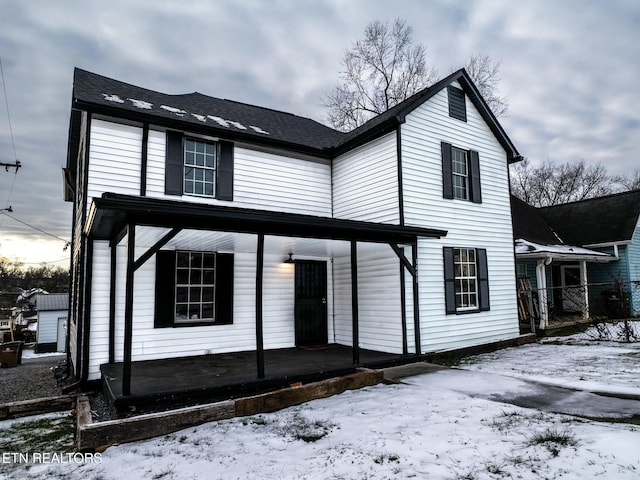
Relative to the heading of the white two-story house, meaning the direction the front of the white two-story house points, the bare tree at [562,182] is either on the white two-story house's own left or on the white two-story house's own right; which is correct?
on the white two-story house's own left

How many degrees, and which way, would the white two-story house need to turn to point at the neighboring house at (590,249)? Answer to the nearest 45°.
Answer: approximately 90° to its left

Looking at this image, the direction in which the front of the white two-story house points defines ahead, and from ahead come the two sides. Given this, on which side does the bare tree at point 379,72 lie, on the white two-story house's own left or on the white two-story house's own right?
on the white two-story house's own left

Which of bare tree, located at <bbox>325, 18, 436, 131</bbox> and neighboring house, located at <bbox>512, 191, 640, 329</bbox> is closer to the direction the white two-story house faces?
the neighboring house

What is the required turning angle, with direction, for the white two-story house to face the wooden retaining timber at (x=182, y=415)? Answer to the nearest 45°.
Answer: approximately 45° to its right

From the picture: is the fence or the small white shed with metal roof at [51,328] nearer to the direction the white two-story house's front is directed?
the fence
